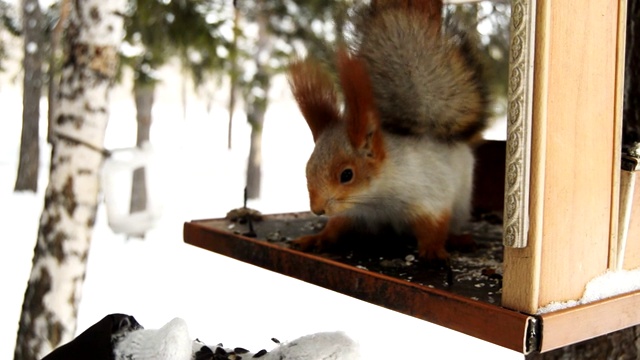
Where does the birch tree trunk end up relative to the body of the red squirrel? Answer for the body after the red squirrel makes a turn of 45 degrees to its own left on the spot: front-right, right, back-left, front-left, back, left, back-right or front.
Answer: back-right

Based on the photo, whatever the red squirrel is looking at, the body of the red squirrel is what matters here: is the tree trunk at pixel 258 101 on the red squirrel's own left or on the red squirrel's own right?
on the red squirrel's own right

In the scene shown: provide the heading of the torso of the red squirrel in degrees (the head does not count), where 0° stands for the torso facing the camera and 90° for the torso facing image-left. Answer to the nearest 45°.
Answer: approximately 45°

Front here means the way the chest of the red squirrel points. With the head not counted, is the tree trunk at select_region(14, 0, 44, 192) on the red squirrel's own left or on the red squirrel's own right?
on the red squirrel's own right
